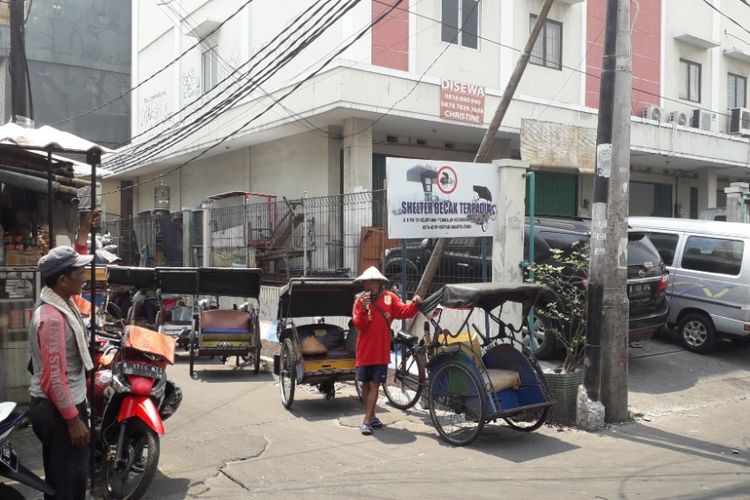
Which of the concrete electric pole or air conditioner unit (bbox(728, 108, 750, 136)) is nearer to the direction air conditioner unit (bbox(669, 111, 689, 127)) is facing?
the concrete electric pole

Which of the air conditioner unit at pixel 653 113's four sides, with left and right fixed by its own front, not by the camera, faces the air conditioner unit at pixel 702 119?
left

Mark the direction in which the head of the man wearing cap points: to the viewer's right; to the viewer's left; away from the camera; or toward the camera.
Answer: to the viewer's right

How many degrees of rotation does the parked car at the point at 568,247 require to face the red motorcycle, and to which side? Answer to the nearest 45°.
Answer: approximately 90° to its left

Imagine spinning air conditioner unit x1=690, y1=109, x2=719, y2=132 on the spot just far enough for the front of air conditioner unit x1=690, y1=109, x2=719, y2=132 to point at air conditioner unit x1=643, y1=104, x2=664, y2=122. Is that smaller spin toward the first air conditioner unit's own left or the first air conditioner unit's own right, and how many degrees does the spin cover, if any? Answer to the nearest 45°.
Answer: approximately 90° to the first air conditioner unit's own right

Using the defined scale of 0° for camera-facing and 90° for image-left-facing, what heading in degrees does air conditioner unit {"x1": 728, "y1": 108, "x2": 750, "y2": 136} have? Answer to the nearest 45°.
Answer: approximately 315°

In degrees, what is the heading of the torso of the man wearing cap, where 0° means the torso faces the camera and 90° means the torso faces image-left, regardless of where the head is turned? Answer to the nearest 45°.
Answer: approximately 270°

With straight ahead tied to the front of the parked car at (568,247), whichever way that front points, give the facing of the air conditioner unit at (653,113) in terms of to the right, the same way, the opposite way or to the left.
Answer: the opposite way

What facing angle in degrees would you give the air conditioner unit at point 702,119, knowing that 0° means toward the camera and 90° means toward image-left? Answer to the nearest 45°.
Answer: approximately 315°
